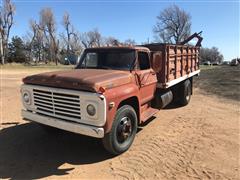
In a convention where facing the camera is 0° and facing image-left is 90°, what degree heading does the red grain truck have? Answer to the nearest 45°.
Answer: approximately 45°
